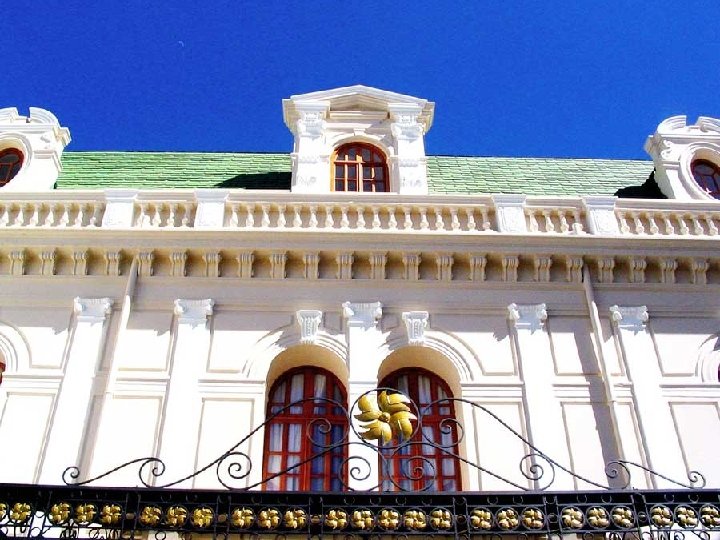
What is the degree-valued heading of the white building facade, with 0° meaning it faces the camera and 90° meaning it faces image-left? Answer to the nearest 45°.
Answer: approximately 0°
